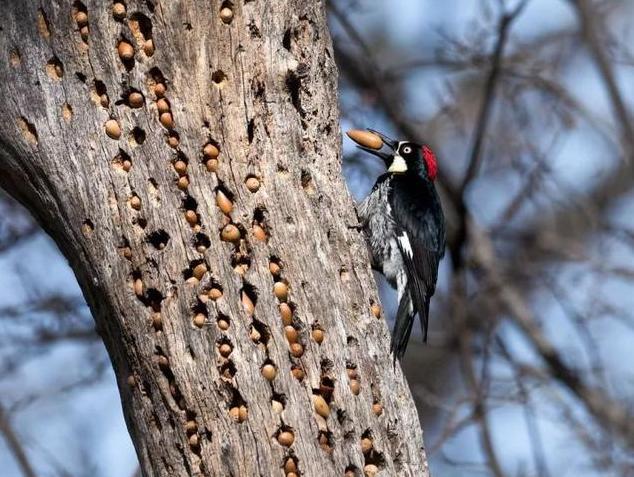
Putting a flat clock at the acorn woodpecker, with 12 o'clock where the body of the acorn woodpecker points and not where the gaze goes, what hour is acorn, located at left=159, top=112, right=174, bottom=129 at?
The acorn is roughly at 10 o'clock from the acorn woodpecker.

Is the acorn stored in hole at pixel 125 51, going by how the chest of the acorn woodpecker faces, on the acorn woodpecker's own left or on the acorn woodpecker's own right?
on the acorn woodpecker's own left

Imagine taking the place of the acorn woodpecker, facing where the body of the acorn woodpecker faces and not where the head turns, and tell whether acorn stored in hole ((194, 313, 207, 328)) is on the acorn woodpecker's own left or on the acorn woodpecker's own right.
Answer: on the acorn woodpecker's own left

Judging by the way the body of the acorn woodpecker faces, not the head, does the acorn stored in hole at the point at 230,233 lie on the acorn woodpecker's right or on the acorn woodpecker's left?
on the acorn woodpecker's left

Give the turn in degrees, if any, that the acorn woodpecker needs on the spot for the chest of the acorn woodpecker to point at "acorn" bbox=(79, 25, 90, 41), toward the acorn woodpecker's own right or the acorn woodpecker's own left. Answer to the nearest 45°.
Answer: approximately 45° to the acorn woodpecker's own left

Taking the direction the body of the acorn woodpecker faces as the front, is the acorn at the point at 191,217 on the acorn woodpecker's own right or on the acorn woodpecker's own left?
on the acorn woodpecker's own left

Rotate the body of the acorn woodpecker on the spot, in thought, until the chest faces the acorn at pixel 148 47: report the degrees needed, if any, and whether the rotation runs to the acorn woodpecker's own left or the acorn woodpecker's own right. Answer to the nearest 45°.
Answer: approximately 45° to the acorn woodpecker's own left

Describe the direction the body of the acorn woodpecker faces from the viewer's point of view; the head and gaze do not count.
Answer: to the viewer's left

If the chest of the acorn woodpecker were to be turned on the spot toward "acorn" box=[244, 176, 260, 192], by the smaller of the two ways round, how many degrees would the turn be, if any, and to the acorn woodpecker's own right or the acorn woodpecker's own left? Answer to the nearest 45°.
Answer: approximately 90° to the acorn woodpecker's own left

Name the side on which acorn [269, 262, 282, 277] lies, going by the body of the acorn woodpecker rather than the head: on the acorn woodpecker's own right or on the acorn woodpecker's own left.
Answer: on the acorn woodpecker's own left

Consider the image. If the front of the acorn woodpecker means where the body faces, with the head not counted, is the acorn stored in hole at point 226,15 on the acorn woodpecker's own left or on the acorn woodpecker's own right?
on the acorn woodpecker's own left
